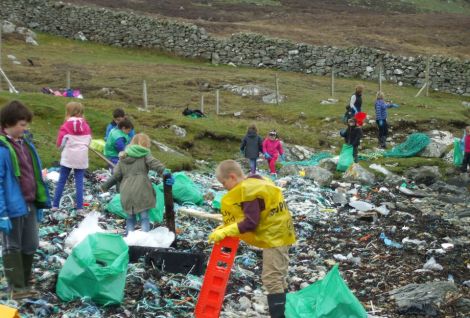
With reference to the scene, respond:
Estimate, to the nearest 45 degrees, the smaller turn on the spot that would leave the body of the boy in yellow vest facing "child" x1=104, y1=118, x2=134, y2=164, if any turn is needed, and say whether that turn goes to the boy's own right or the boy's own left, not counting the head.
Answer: approximately 45° to the boy's own right

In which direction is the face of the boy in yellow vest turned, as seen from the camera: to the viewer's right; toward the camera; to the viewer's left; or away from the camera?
to the viewer's left

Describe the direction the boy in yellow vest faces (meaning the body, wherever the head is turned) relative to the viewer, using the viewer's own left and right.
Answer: facing to the left of the viewer

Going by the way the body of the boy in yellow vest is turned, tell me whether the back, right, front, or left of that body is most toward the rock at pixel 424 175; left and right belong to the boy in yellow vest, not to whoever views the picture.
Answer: right

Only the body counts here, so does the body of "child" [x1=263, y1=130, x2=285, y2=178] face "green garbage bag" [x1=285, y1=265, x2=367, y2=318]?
yes

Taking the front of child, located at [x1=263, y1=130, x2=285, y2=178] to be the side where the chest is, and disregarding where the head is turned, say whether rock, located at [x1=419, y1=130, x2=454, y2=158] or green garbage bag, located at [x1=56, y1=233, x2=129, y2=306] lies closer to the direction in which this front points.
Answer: the green garbage bag

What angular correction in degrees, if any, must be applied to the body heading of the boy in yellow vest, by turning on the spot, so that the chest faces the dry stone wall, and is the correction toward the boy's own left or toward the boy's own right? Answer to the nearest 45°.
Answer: approximately 90° to the boy's own right
